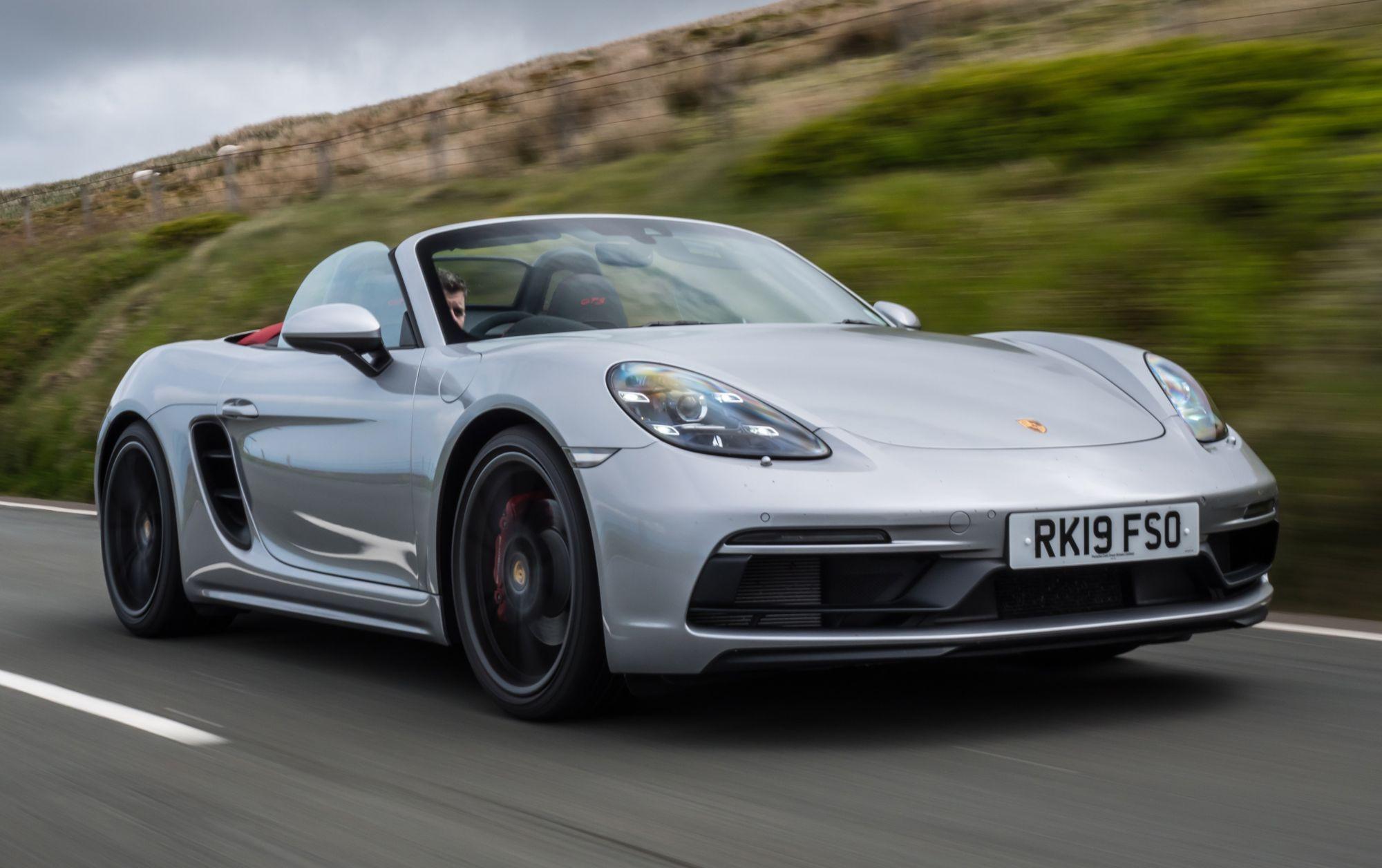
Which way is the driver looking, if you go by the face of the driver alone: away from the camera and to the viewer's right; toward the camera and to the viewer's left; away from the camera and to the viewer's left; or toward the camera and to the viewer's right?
toward the camera and to the viewer's right

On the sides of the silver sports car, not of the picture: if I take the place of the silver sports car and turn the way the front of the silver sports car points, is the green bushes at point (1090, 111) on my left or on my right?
on my left

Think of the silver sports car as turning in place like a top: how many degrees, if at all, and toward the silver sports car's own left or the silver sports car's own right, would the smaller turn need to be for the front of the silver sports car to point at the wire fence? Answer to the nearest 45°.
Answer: approximately 135° to the silver sports car's own left

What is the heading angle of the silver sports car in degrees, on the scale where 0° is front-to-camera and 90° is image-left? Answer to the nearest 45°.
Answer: approximately 315°

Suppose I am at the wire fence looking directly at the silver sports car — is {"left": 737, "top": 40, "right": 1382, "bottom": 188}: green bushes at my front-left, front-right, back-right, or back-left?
front-left

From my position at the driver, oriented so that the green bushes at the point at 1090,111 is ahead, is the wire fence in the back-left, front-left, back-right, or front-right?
front-left
